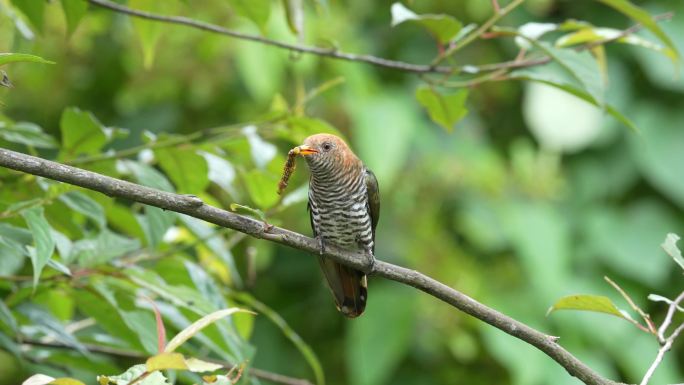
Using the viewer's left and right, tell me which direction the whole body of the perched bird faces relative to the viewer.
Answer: facing the viewer and to the left of the viewer

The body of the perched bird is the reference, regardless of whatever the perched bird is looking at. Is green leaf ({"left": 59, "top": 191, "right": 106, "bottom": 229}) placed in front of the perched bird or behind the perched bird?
in front

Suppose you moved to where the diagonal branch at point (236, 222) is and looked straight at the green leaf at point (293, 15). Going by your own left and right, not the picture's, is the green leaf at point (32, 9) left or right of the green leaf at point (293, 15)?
left

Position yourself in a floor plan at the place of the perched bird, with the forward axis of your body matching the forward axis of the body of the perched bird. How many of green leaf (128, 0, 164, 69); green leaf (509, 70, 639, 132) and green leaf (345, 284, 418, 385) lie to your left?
1

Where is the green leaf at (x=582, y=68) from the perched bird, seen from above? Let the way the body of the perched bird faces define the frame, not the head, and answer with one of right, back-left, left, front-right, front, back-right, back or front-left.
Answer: left

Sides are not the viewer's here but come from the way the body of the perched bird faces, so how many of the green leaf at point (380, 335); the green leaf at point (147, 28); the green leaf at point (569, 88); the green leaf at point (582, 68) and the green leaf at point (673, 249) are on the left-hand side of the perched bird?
3
